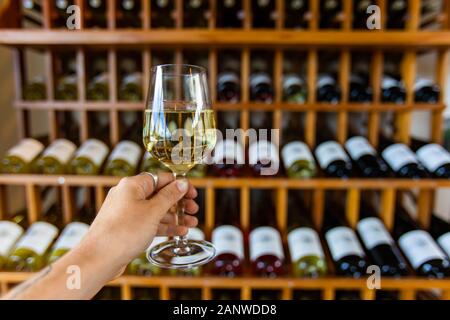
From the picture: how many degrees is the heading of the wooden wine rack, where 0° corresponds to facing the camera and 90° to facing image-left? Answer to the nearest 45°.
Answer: approximately 0°

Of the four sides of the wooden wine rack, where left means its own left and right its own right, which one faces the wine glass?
front
